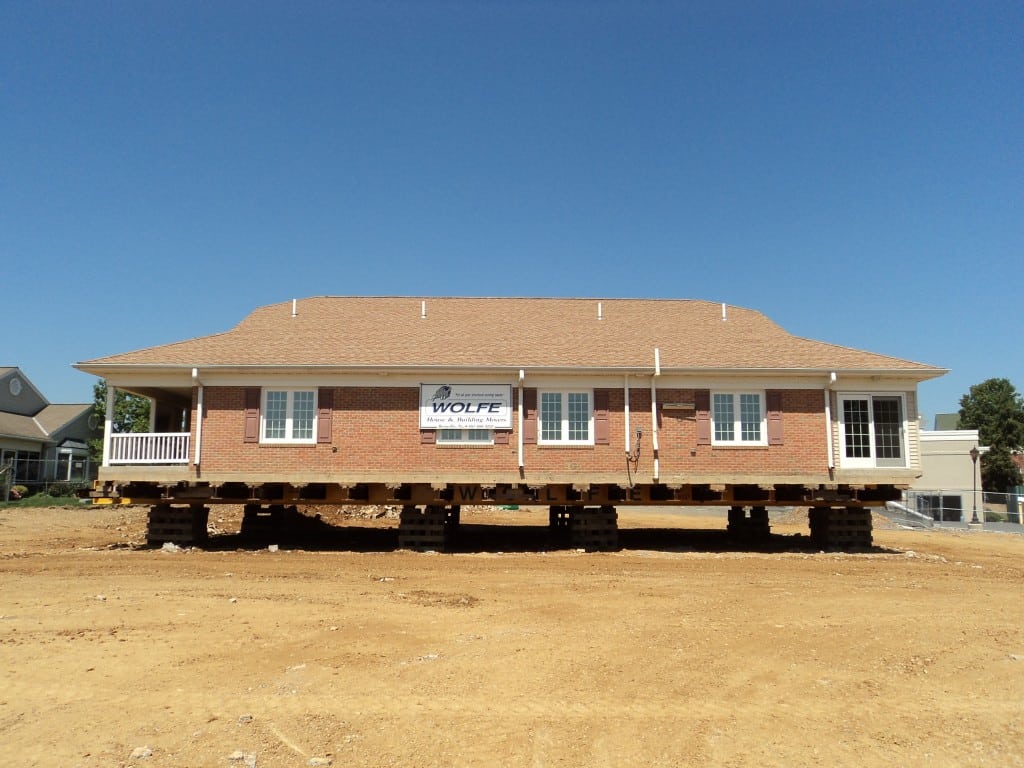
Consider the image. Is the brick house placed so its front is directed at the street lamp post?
no

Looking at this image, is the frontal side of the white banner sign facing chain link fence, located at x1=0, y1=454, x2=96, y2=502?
no

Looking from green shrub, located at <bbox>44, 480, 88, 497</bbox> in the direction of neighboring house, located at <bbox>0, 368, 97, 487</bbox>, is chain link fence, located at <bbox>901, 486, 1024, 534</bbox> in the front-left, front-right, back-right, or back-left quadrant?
back-right

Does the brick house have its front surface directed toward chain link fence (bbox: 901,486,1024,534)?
no

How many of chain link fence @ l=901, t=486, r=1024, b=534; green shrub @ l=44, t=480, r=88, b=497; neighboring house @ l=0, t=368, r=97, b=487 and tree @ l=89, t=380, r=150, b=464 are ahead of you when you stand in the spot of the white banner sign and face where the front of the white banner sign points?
0

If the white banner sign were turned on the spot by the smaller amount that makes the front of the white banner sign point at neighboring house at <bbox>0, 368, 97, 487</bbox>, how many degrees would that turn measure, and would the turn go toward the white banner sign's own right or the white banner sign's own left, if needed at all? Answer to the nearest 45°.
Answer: approximately 135° to the white banner sign's own right

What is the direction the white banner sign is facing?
toward the camera

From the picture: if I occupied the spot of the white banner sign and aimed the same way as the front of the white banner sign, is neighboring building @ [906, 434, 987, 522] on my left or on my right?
on my left

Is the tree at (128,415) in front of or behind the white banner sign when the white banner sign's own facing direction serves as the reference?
behind

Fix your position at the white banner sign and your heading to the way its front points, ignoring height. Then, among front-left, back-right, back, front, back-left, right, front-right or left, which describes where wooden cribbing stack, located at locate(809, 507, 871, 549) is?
left

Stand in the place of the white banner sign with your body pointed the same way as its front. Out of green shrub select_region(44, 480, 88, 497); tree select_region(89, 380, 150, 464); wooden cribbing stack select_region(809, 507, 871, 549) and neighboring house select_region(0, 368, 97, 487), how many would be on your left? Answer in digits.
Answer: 1
